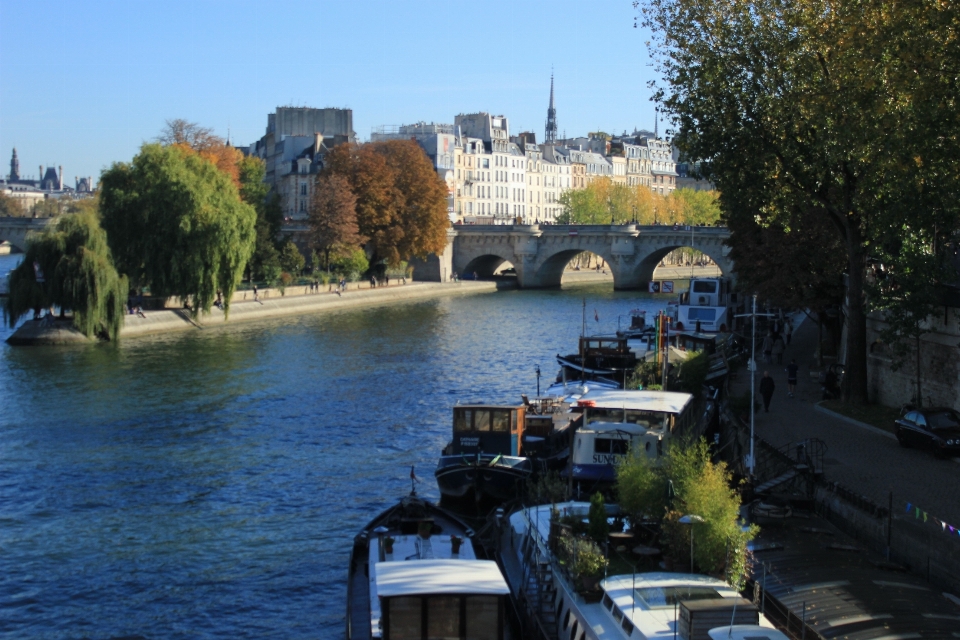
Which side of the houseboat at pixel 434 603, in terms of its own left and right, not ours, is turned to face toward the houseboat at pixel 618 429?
front

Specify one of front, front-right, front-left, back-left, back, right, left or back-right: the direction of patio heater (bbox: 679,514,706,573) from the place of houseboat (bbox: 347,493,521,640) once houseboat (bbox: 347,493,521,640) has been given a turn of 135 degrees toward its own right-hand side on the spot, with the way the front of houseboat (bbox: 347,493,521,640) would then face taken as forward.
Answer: front-left

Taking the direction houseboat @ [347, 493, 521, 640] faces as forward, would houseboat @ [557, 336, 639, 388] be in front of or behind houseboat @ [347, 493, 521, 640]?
in front

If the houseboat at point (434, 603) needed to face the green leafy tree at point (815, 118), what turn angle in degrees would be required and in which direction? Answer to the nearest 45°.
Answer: approximately 45° to its right

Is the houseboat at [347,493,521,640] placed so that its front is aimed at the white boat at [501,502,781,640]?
no

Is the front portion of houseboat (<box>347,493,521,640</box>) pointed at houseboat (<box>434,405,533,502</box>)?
yes

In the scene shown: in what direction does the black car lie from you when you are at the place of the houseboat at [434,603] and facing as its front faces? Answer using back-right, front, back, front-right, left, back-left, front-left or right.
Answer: front-right

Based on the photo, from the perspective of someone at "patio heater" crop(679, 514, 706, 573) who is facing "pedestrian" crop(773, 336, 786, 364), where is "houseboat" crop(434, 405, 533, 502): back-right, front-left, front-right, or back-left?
front-left

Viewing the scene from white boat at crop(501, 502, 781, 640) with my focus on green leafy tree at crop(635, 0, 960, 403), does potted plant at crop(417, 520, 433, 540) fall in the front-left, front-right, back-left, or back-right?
front-left

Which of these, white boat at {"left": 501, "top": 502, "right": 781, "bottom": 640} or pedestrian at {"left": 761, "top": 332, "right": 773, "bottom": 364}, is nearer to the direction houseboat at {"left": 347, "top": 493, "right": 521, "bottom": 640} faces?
the pedestrian

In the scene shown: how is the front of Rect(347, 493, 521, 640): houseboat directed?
away from the camera

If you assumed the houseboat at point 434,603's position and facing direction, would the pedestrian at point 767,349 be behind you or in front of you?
in front

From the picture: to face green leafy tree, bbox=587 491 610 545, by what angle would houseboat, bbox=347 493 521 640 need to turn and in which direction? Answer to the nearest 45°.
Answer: approximately 45° to its right
